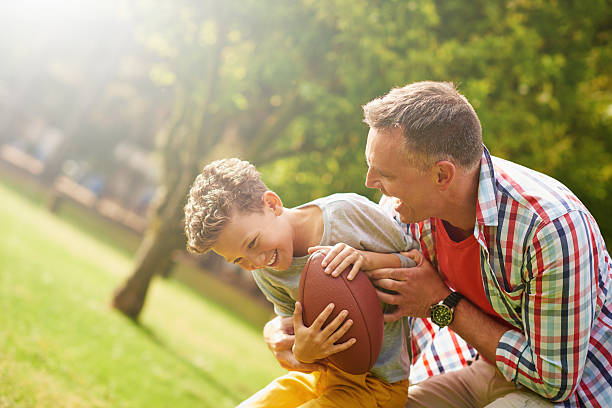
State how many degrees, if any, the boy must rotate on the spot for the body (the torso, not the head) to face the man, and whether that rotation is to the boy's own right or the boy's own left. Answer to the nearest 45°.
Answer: approximately 135° to the boy's own left

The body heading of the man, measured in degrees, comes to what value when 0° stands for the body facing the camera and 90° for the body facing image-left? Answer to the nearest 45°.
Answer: approximately 45°

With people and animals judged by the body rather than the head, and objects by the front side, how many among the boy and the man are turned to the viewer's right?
0

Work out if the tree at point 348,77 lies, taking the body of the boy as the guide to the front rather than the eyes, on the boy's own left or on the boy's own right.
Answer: on the boy's own right

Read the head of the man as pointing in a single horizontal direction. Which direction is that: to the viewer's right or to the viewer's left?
to the viewer's left

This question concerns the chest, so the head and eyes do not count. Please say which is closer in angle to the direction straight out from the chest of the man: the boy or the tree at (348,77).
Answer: the boy

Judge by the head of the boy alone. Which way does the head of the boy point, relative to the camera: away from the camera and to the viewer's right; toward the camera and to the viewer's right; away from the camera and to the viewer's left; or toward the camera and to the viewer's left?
toward the camera and to the viewer's left
